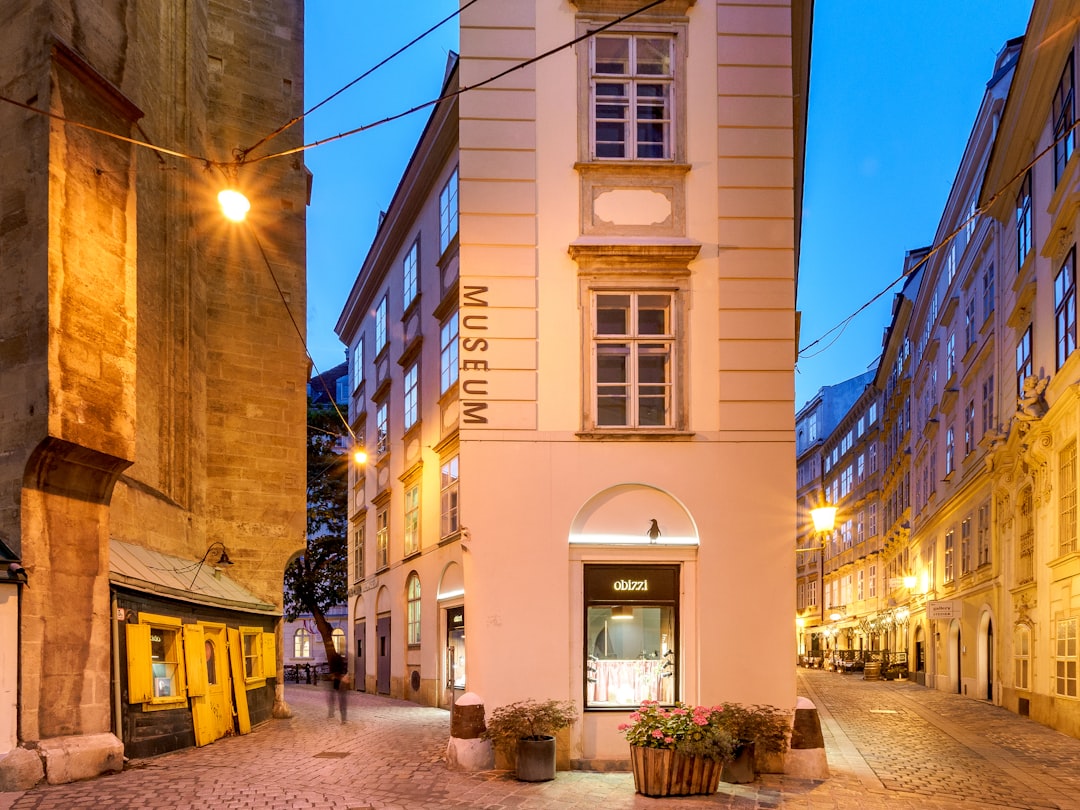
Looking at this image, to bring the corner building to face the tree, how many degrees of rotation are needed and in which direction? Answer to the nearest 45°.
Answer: approximately 180°

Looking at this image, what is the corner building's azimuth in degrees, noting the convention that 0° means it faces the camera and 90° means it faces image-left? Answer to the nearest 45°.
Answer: approximately 0°

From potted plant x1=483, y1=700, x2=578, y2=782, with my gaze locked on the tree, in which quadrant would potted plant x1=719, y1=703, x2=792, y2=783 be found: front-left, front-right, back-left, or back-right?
back-right

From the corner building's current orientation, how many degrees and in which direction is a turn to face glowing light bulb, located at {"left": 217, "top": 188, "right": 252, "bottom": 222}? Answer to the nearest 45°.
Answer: approximately 45° to its right
